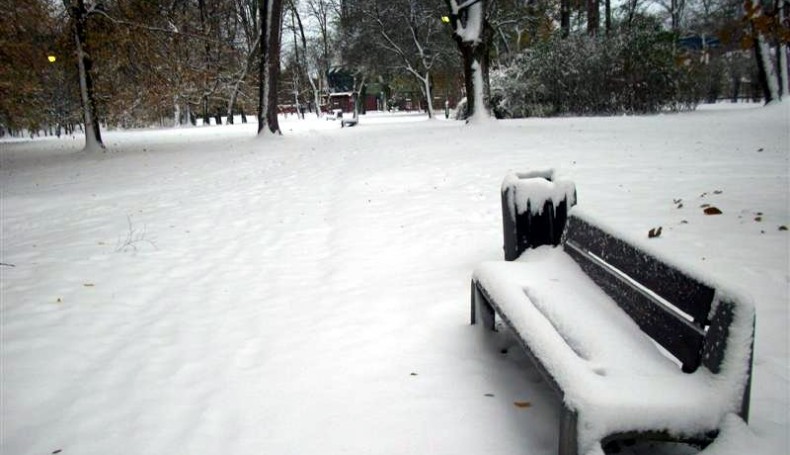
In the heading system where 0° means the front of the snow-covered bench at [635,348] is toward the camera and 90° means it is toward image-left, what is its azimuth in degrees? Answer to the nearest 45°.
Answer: approximately 45°

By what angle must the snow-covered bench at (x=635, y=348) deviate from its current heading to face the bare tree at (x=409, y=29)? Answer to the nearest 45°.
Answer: approximately 135° to its right

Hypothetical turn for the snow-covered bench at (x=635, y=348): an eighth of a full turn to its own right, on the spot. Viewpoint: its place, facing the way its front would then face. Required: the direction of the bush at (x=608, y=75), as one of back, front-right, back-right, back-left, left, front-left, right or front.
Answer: right
